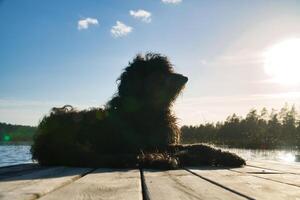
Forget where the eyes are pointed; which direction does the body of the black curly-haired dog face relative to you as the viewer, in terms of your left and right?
facing to the right of the viewer
